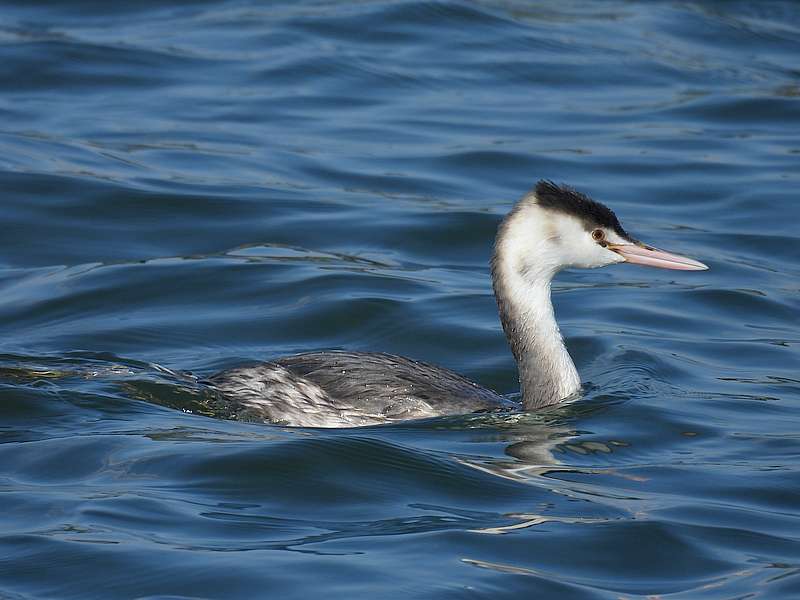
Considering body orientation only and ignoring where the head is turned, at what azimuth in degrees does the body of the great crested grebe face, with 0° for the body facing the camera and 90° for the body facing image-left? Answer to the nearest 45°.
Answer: approximately 270°
